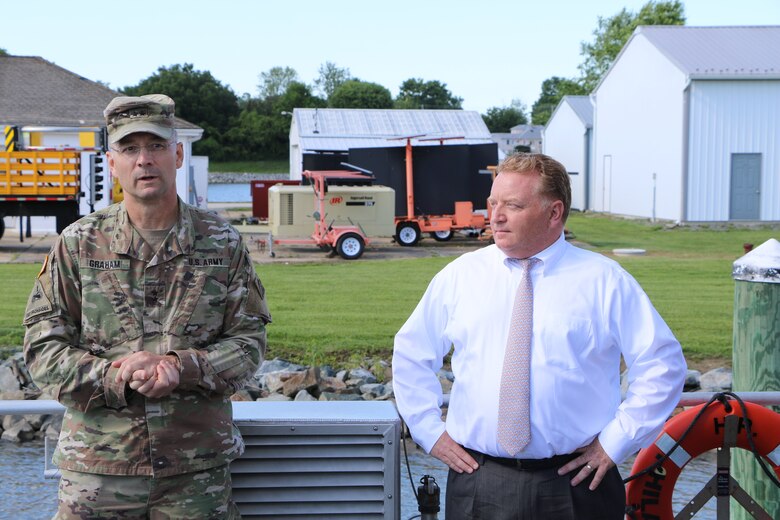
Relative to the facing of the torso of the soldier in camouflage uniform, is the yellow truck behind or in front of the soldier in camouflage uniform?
behind

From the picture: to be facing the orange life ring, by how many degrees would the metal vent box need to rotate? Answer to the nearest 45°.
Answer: approximately 90° to its left

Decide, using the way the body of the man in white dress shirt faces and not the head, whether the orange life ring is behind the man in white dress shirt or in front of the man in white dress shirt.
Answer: behind

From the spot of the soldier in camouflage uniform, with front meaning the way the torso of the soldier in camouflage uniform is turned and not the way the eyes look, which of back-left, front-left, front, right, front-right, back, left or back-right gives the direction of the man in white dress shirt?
left

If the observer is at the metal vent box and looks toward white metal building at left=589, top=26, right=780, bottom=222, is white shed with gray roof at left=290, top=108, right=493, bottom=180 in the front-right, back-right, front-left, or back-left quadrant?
front-left

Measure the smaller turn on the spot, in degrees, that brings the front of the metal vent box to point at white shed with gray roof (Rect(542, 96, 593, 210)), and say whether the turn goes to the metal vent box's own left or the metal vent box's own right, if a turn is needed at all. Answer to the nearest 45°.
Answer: approximately 180°

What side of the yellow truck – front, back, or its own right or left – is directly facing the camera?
left

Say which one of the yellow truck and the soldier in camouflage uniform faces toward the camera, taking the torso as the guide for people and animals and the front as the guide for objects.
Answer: the soldier in camouflage uniform

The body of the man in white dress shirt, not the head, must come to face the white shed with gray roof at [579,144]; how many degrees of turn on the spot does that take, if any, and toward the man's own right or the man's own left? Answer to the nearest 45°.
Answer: approximately 180°

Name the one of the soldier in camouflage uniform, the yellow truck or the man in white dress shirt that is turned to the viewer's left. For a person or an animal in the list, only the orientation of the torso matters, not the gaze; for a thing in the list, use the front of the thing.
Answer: the yellow truck

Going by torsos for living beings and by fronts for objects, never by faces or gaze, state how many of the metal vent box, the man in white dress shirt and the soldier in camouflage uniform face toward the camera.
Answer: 3

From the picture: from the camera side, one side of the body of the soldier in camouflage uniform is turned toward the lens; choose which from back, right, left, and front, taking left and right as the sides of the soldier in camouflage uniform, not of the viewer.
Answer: front

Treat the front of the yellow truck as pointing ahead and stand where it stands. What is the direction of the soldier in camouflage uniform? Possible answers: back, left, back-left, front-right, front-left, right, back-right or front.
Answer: left

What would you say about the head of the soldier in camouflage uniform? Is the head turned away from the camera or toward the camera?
toward the camera

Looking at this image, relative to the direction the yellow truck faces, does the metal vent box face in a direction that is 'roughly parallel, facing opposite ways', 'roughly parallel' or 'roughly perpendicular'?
roughly perpendicular

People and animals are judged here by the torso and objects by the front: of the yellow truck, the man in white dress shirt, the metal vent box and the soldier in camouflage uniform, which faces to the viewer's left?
the yellow truck
